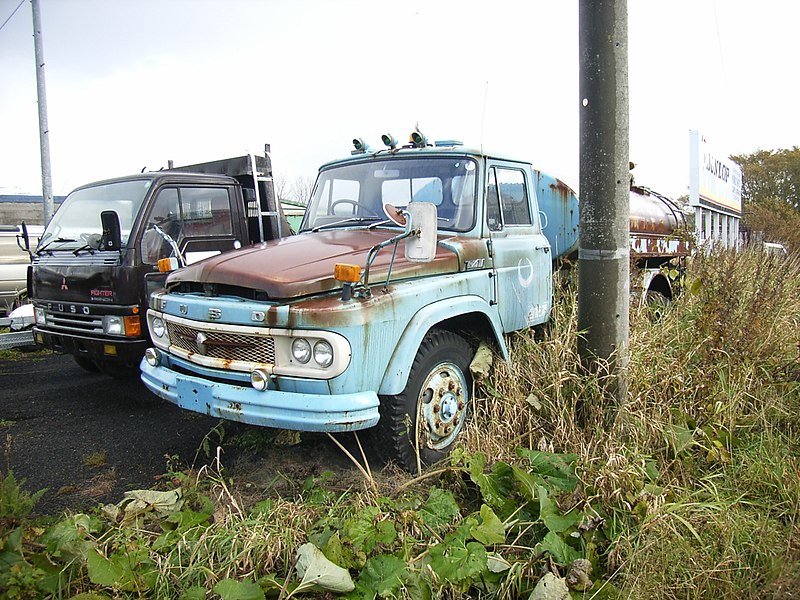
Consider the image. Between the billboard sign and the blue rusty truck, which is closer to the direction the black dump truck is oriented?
the blue rusty truck

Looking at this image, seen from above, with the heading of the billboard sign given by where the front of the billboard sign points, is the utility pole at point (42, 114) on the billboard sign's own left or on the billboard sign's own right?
on the billboard sign's own right

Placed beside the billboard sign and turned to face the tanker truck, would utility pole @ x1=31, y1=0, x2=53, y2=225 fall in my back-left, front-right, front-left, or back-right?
front-right

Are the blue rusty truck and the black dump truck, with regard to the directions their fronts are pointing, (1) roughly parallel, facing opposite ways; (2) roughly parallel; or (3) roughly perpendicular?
roughly parallel

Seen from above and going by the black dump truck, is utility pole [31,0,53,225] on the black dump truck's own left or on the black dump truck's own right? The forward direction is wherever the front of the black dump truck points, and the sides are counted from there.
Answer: on the black dump truck's own right

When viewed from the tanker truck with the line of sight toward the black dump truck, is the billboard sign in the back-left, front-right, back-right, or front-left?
back-right

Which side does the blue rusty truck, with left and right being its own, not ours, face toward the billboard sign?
back

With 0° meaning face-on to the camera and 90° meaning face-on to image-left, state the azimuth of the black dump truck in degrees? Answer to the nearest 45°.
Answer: approximately 45°

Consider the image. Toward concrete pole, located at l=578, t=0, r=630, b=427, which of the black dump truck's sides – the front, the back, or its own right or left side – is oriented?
left

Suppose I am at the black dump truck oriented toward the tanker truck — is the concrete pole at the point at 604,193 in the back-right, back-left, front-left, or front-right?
front-right

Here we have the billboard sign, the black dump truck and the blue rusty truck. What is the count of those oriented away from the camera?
0

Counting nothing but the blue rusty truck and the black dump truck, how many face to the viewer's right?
0

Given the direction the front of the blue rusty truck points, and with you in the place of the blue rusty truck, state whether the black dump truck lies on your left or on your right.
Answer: on your right
